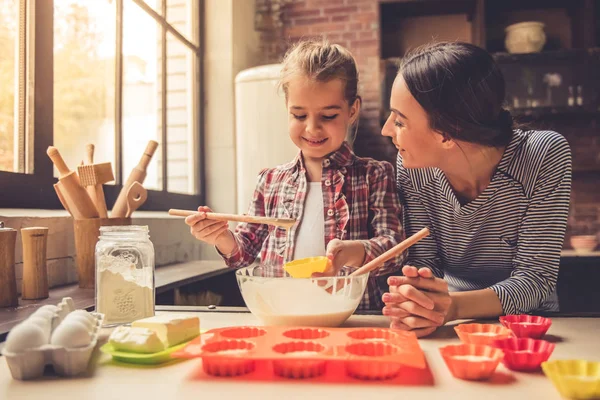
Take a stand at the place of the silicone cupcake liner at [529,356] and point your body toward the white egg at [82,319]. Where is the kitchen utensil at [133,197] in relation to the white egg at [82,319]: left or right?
right

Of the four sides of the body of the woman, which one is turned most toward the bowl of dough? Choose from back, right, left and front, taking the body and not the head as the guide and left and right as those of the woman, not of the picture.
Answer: front

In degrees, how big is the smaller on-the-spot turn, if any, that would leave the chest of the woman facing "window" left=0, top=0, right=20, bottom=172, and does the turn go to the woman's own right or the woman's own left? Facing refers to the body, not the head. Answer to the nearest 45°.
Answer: approximately 45° to the woman's own right

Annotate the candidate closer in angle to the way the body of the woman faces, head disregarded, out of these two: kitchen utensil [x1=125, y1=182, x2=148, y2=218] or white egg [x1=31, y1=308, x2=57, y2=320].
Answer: the white egg

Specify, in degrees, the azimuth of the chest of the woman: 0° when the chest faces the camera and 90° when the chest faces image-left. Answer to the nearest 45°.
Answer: approximately 45°

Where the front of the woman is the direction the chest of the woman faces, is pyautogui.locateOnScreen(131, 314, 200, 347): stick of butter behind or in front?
in front

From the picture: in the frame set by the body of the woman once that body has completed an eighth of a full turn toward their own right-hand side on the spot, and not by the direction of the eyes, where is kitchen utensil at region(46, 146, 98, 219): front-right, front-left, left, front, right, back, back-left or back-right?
front

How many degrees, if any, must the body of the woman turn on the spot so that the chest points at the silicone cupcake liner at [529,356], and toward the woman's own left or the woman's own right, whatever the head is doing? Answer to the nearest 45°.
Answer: approximately 45° to the woman's own left

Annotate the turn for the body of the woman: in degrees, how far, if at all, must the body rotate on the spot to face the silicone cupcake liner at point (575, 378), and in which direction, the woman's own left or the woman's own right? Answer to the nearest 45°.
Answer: approximately 45° to the woman's own left

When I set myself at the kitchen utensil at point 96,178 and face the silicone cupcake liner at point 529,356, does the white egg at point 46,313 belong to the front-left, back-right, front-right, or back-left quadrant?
front-right

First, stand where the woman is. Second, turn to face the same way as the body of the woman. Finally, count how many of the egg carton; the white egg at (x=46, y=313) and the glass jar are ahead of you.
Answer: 3

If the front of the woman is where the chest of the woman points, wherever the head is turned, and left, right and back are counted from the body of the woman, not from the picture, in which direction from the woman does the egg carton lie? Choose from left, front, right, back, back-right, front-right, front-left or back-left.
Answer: front

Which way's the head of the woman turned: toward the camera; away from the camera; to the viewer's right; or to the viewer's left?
to the viewer's left

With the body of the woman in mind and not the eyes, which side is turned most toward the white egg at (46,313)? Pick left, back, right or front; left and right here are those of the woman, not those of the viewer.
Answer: front
